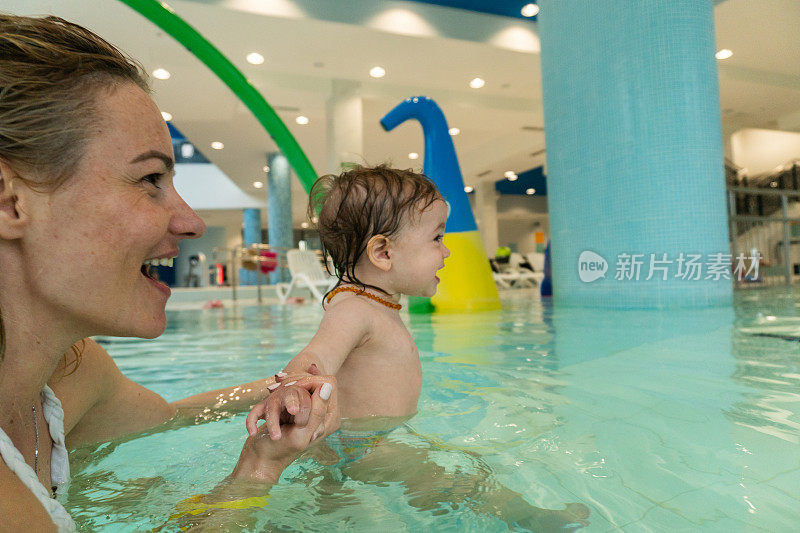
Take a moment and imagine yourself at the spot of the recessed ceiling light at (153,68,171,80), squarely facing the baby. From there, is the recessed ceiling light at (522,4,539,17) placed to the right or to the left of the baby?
left

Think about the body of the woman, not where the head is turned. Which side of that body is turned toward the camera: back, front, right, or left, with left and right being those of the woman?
right

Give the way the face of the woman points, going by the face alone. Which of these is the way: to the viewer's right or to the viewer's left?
to the viewer's right

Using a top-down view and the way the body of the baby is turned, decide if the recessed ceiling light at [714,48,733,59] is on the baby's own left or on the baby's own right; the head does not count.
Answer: on the baby's own left

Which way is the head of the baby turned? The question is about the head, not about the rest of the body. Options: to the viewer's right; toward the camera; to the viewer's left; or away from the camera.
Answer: to the viewer's right

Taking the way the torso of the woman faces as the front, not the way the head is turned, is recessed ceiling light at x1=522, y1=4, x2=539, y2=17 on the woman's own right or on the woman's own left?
on the woman's own left

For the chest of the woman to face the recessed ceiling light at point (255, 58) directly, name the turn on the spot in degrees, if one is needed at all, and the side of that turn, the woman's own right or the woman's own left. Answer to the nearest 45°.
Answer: approximately 90° to the woman's own left

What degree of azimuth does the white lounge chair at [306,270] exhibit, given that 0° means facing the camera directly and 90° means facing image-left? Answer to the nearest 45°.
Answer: approximately 315°

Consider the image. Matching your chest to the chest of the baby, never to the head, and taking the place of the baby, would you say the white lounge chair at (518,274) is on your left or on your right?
on your left

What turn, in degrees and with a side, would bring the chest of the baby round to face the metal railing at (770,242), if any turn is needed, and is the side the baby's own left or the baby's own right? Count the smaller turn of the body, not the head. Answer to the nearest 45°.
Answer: approximately 45° to the baby's own left

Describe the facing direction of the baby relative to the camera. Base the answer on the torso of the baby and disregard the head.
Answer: to the viewer's right

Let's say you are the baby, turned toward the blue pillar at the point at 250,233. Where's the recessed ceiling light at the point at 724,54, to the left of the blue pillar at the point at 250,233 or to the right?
right
